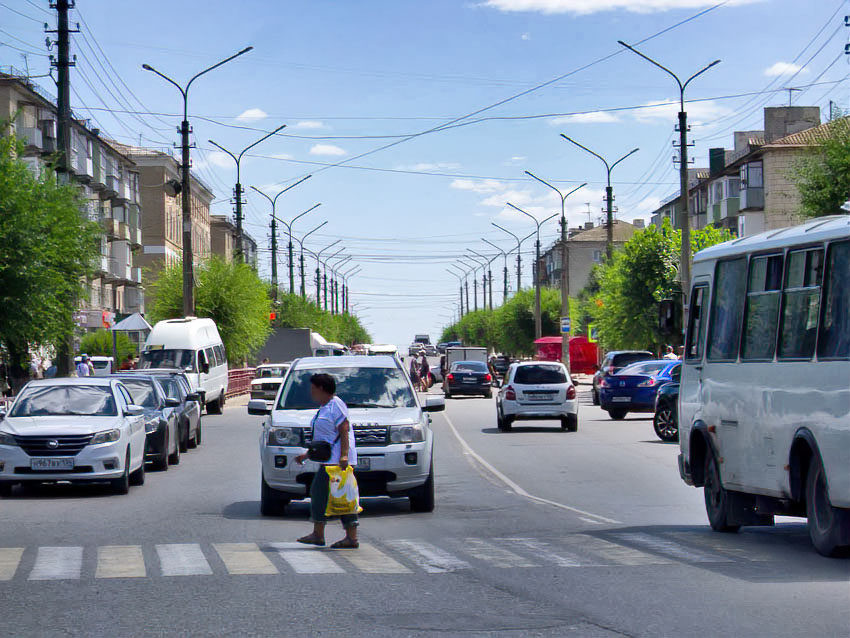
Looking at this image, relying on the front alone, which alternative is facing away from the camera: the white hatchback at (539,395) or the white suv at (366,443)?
the white hatchback

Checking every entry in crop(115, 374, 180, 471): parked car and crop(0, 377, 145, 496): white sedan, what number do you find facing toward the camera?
2

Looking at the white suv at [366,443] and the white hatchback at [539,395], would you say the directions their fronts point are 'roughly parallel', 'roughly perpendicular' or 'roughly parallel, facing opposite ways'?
roughly parallel, facing opposite ways

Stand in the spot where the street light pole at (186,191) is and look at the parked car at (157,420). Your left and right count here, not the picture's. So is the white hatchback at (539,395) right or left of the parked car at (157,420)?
left

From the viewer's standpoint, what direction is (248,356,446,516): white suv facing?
toward the camera

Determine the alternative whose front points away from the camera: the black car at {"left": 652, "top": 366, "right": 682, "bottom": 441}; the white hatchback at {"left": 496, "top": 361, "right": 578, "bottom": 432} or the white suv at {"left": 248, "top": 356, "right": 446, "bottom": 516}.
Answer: the white hatchback

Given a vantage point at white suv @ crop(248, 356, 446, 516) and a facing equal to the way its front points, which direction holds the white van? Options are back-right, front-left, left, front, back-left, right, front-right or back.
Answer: back

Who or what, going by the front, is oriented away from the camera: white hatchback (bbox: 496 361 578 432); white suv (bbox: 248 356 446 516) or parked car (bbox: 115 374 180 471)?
the white hatchback

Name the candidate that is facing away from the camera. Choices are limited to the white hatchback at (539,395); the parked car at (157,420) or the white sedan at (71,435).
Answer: the white hatchback at (539,395)

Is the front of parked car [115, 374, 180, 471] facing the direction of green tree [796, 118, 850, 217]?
no

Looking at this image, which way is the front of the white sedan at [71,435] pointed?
toward the camera

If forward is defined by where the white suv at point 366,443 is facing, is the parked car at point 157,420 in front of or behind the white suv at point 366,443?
behind

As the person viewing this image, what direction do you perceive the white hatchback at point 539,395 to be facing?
facing away from the viewer

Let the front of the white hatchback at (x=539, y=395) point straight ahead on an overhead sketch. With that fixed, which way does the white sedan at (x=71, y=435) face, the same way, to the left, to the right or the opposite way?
the opposite way

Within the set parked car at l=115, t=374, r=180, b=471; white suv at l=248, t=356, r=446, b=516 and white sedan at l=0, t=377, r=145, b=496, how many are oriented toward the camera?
3
